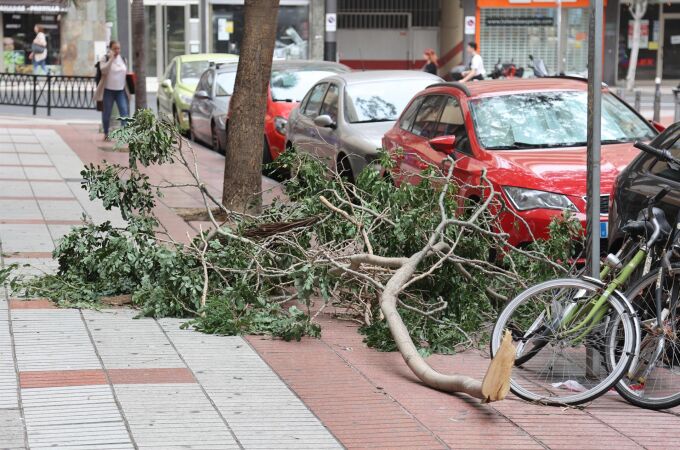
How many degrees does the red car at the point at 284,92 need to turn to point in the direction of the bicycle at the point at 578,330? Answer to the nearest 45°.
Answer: approximately 45° to its right

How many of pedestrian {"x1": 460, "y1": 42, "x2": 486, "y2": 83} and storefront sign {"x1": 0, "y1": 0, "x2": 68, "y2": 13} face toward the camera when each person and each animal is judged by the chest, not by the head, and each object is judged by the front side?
1

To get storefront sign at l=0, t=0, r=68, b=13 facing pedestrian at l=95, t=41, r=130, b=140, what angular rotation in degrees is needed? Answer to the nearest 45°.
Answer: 0° — it already faces them

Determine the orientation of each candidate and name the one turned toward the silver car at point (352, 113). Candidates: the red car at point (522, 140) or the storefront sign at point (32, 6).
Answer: the storefront sign

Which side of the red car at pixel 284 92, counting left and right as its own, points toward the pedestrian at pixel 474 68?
left

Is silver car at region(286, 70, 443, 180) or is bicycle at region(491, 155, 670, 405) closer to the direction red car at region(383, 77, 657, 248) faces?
the bicycle

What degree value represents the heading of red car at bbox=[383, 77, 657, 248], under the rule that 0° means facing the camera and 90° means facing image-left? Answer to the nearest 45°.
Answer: approximately 315°

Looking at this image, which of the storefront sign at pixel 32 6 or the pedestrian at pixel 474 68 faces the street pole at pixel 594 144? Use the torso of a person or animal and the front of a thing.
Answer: the storefront sign

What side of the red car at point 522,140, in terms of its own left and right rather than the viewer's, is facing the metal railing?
back

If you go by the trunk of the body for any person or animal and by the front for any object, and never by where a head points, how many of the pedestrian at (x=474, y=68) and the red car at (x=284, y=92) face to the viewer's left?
1

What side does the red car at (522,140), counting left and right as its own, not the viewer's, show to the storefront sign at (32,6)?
back

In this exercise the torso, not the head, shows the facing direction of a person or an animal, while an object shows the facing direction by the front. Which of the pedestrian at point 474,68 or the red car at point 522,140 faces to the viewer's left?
the pedestrian

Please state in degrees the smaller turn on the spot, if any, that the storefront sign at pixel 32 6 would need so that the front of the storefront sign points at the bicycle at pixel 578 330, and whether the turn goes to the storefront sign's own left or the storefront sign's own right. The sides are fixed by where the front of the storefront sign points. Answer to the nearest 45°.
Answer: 0° — it already faces it

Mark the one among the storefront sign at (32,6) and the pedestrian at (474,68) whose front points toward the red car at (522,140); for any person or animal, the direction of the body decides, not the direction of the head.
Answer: the storefront sign

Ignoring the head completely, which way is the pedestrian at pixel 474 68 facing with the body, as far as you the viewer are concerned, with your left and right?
facing to the left of the viewer

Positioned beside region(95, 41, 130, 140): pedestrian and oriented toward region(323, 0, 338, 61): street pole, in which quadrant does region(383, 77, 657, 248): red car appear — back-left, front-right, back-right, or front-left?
back-right
